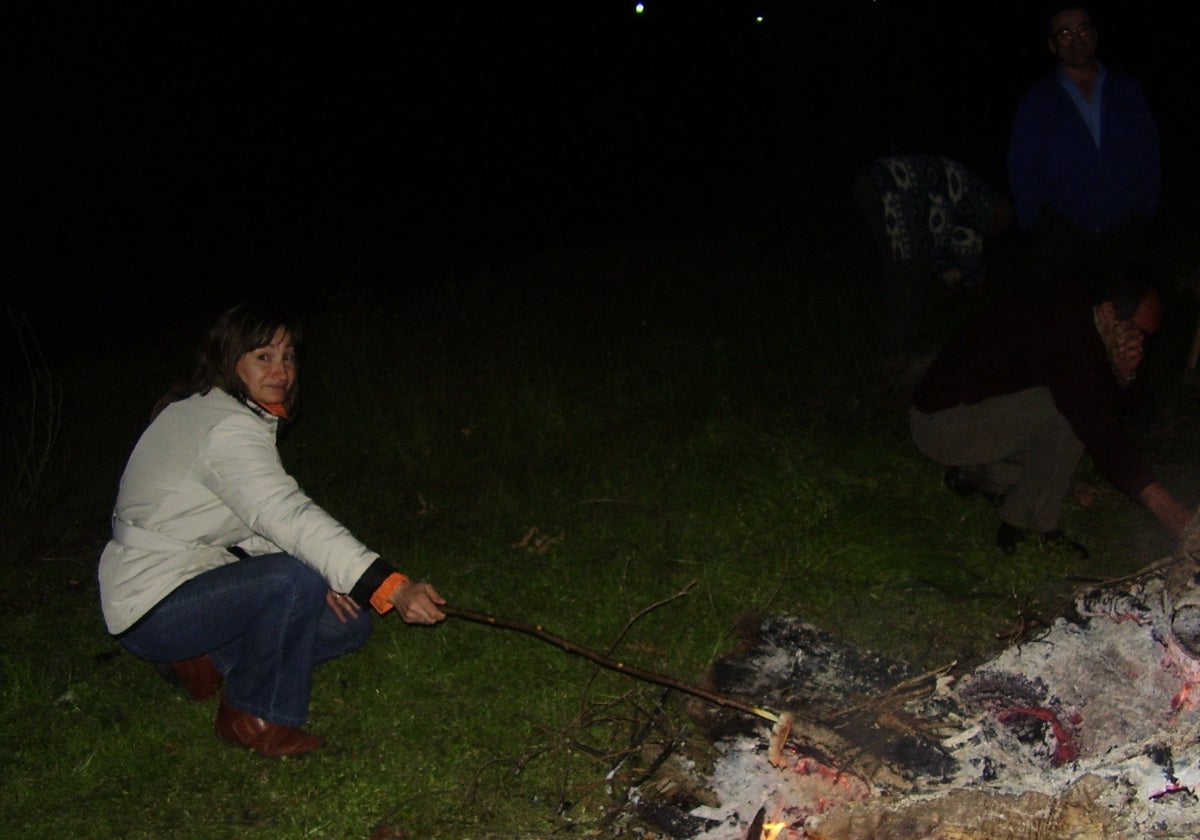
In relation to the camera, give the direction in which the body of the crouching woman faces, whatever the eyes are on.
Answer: to the viewer's right

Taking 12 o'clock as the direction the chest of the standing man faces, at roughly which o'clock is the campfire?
The campfire is roughly at 12 o'clock from the standing man.

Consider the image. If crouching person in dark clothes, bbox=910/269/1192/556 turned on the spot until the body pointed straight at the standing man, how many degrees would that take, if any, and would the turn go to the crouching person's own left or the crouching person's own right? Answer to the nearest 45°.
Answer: approximately 90° to the crouching person's own left

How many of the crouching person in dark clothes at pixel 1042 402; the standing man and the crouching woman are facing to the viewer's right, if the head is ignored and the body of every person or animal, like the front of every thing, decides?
2

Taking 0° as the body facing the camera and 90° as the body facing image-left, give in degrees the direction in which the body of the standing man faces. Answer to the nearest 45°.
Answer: approximately 0°

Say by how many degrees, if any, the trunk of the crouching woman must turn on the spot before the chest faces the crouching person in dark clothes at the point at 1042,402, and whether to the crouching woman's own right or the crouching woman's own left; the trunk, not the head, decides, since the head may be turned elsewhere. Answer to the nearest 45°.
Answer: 0° — they already face them

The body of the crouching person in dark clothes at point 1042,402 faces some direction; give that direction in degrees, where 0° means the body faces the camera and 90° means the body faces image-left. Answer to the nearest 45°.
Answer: approximately 270°

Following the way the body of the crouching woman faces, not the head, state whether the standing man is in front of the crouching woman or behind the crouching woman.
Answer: in front

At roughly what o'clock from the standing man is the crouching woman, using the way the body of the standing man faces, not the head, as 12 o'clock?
The crouching woman is roughly at 1 o'clock from the standing man.

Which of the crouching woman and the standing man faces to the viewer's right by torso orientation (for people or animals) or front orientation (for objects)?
the crouching woman
